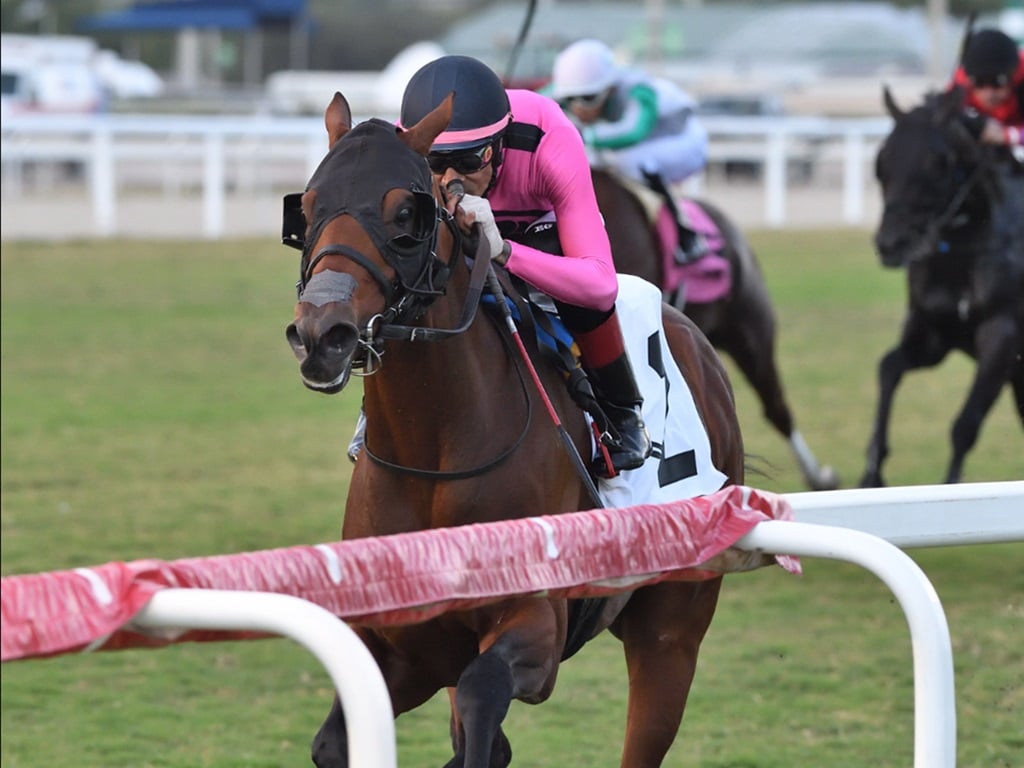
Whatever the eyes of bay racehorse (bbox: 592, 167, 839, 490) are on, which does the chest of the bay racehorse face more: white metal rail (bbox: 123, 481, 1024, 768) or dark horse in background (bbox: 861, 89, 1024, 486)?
the white metal rail

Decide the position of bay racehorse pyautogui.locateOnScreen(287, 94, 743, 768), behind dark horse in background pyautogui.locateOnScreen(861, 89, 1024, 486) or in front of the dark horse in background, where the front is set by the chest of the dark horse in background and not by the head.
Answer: in front

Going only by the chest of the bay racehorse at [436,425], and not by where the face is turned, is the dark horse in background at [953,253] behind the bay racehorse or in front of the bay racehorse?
behind

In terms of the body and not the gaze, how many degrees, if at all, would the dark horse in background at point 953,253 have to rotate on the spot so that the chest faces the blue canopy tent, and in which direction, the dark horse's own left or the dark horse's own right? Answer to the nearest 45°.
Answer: approximately 90° to the dark horse's own right

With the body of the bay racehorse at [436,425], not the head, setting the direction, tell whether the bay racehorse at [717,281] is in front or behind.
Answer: behind

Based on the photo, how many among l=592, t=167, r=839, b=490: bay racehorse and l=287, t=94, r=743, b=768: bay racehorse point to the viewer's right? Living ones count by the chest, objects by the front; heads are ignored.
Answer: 0

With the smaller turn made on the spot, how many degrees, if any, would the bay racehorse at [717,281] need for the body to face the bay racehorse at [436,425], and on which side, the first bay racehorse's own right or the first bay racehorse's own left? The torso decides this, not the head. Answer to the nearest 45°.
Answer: approximately 45° to the first bay racehorse's own left

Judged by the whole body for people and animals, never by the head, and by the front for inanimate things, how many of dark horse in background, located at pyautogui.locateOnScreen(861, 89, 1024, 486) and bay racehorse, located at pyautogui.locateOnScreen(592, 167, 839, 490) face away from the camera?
0

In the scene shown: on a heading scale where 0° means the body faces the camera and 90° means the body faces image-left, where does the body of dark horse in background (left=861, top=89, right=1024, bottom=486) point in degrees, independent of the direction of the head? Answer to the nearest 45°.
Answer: approximately 45°

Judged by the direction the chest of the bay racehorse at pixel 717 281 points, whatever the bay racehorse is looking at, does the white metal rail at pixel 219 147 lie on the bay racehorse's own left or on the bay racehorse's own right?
on the bay racehorse's own right

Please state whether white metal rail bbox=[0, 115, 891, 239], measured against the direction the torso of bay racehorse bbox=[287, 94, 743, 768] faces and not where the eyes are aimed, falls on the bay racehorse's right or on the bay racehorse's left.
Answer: on the bay racehorse's right
